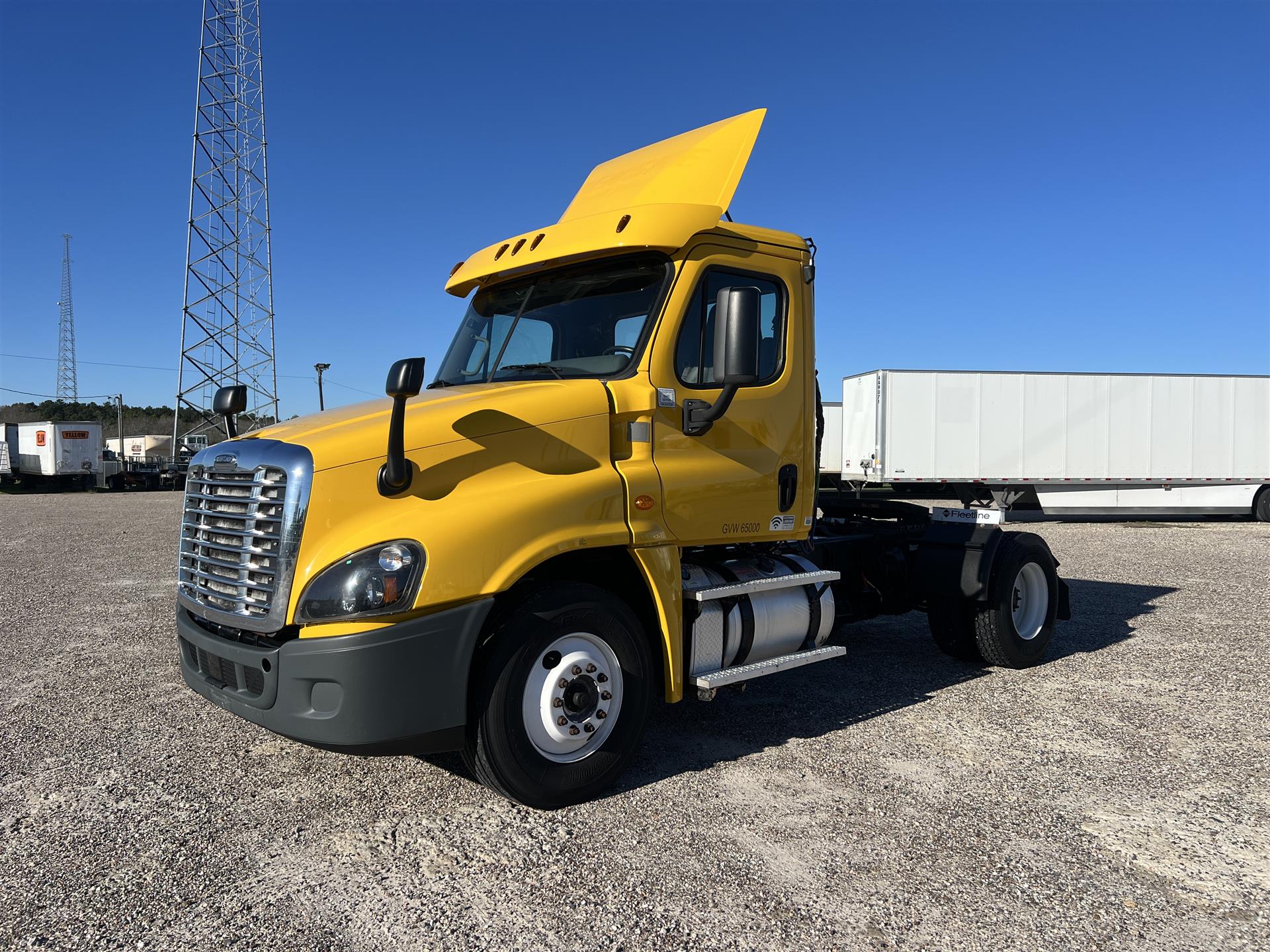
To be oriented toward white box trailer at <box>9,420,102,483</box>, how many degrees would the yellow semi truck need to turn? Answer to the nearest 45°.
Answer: approximately 90° to its right

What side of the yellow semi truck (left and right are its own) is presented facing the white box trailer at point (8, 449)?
right

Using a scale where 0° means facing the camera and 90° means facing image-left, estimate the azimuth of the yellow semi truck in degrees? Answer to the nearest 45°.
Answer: approximately 45°
